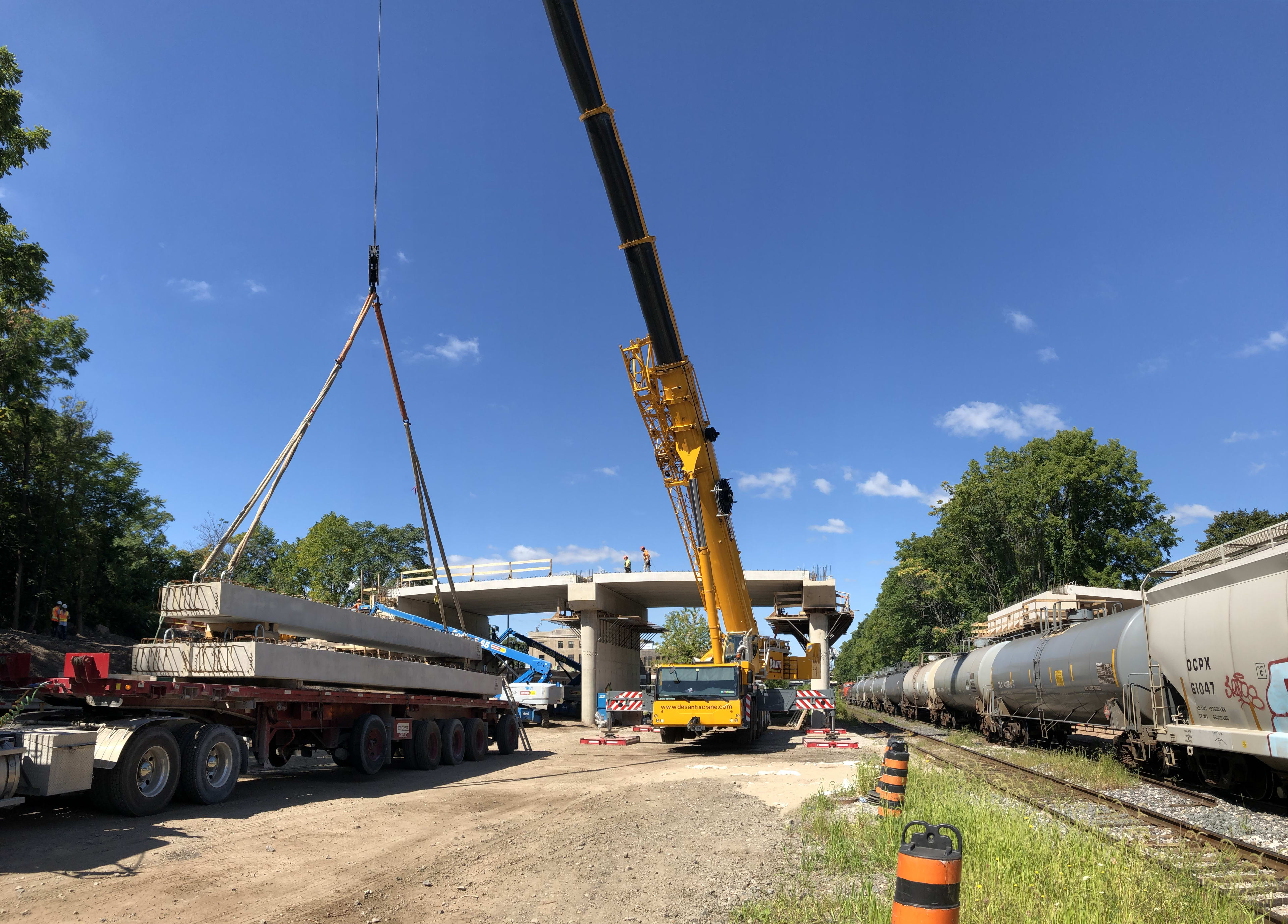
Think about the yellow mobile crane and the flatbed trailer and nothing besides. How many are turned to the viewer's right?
0

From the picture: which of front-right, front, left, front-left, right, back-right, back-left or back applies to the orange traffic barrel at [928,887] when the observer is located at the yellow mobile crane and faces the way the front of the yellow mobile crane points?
front

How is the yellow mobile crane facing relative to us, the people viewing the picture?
facing the viewer

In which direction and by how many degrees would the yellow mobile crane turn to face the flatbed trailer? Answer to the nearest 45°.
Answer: approximately 45° to its right

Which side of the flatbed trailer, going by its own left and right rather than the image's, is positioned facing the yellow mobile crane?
back

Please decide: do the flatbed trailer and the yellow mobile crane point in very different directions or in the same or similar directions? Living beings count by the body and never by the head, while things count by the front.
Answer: same or similar directions

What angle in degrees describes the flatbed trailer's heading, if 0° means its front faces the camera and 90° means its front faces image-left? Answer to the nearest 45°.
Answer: approximately 45°

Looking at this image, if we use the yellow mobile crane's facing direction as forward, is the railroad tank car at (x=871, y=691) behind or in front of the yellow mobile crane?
behind

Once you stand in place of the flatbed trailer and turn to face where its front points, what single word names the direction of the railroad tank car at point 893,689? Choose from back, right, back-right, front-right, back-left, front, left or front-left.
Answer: back

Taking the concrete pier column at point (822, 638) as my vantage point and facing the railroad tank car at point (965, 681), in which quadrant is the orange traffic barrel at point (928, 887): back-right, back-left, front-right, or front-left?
front-right
